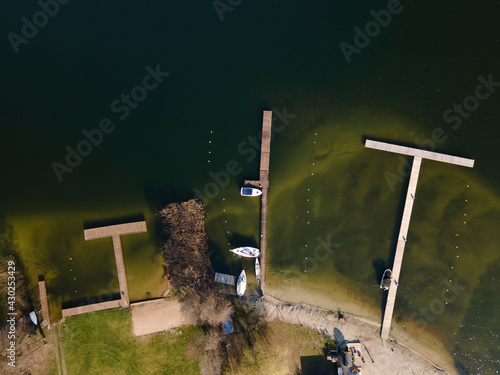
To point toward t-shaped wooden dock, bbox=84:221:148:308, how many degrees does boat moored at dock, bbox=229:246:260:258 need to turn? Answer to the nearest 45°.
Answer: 0° — it already faces it

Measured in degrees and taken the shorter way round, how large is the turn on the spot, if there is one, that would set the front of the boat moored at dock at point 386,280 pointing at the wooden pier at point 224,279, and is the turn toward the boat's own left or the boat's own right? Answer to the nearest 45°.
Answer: approximately 135° to the boat's own left

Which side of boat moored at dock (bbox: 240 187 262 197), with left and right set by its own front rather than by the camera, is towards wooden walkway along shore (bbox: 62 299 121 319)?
back

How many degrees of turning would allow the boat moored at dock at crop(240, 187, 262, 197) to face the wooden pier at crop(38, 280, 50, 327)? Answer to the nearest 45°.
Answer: approximately 180°

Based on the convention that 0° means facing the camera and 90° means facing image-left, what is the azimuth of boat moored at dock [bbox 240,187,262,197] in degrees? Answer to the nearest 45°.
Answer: approximately 270°

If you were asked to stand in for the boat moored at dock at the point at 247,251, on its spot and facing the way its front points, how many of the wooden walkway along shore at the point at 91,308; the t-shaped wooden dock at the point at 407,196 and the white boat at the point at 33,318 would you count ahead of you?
2

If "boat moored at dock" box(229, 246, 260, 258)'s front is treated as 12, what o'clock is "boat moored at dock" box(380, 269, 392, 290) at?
"boat moored at dock" box(380, 269, 392, 290) is roughly at 6 o'clock from "boat moored at dock" box(229, 246, 260, 258).
